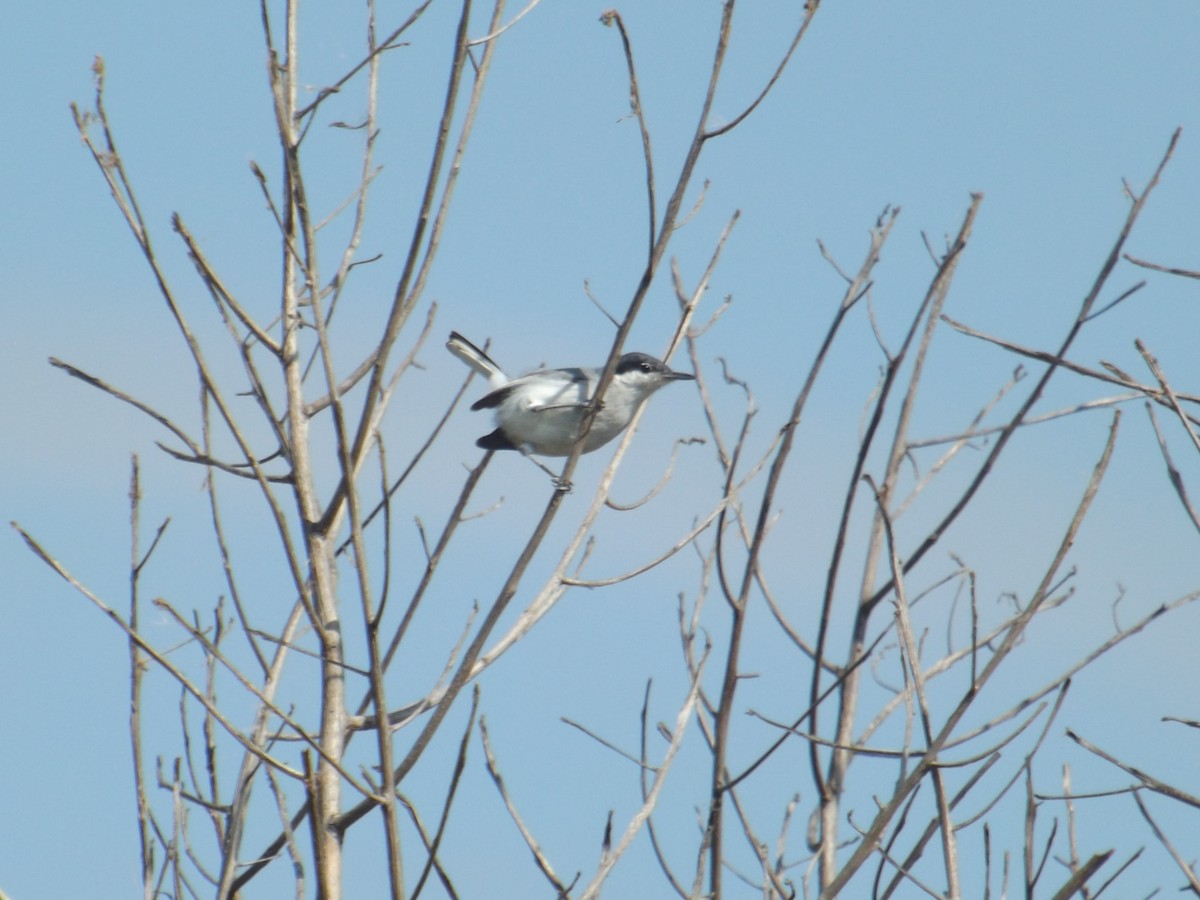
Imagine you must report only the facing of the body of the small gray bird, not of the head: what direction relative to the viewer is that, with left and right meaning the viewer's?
facing to the right of the viewer
